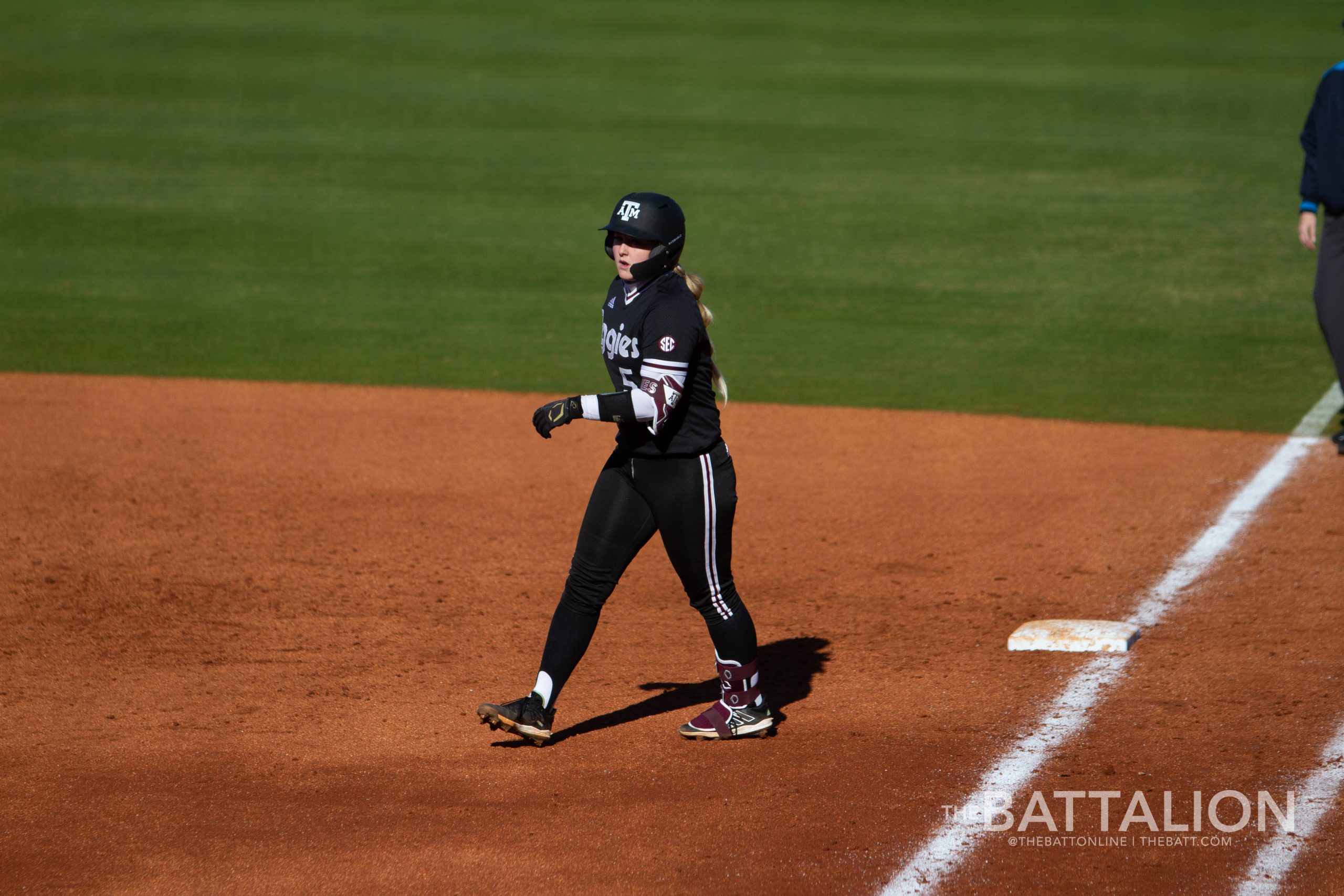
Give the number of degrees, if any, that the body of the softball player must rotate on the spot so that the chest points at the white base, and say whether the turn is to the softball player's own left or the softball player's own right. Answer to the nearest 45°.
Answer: approximately 180°

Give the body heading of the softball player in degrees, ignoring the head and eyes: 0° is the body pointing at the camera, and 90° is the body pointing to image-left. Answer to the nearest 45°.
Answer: approximately 45°
